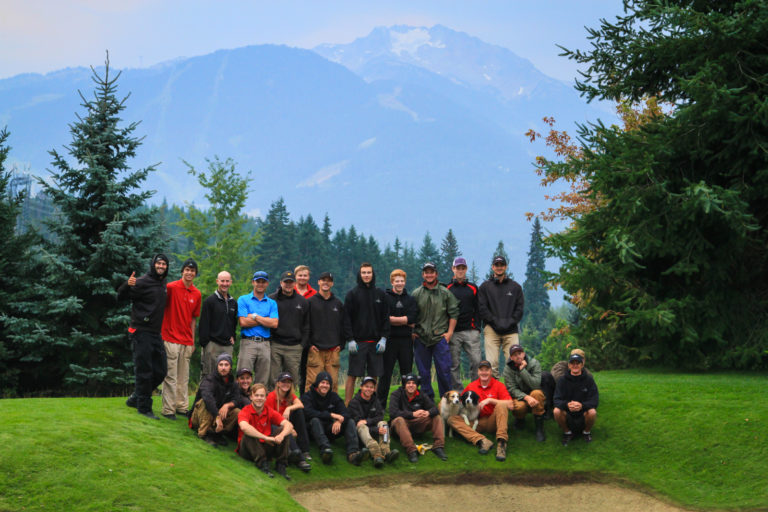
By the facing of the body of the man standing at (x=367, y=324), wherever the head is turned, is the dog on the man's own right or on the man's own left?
on the man's own left

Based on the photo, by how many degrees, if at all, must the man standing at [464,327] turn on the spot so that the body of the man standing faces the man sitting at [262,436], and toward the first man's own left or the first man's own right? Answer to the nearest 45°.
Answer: approximately 45° to the first man's own right

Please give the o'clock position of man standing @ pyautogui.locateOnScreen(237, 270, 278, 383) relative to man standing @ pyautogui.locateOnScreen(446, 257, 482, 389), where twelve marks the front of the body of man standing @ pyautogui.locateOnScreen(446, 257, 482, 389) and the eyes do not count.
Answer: man standing @ pyautogui.locateOnScreen(237, 270, 278, 383) is roughly at 2 o'clock from man standing @ pyautogui.locateOnScreen(446, 257, 482, 389).

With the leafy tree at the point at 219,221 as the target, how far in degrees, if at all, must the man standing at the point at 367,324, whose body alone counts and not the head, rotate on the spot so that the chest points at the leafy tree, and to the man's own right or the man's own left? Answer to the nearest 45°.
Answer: approximately 180°

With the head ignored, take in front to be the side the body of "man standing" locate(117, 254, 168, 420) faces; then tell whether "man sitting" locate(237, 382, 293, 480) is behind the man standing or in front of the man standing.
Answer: in front

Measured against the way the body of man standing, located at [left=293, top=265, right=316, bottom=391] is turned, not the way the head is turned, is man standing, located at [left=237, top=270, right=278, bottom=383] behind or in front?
in front

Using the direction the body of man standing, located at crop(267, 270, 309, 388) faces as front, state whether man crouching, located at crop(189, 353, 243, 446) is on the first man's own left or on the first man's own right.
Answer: on the first man's own right

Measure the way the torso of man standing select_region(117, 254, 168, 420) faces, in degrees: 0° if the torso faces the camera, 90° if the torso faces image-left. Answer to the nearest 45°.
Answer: approximately 315°
